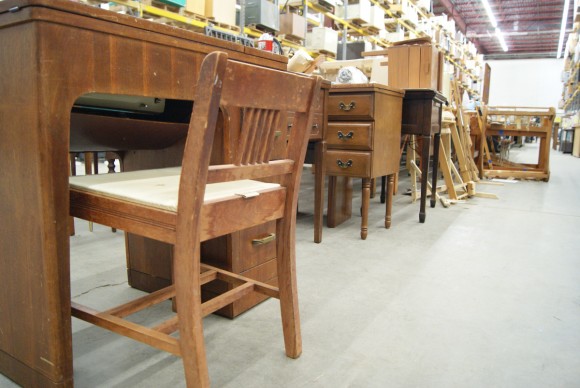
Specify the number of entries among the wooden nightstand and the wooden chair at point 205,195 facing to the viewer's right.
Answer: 0

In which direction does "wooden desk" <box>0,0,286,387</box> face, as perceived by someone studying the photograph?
facing the viewer and to the right of the viewer

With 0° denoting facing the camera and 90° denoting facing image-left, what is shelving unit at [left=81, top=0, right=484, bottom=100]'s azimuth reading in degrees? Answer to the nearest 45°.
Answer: approximately 315°

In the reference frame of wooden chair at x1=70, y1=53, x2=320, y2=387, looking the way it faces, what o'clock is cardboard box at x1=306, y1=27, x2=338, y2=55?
The cardboard box is roughly at 2 o'clock from the wooden chair.

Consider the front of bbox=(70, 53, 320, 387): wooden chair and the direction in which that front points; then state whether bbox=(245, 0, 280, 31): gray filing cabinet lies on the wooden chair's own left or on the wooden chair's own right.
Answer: on the wooden chair's own right

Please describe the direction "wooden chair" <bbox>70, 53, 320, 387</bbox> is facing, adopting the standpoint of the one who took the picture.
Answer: facing away from the viewer and to the left of the viewer

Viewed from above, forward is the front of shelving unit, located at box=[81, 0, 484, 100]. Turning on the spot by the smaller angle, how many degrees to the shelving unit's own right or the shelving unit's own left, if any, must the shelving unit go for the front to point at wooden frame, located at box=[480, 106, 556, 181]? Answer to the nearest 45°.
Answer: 0° — it already faces it

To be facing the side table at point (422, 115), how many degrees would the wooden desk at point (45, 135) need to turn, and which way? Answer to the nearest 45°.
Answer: approximately 90° to its left

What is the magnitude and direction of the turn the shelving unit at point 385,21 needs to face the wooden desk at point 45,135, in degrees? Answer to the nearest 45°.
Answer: approximately 45° to its right

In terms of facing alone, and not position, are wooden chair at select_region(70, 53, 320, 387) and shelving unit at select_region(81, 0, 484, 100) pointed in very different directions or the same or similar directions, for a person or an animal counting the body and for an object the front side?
very different directions

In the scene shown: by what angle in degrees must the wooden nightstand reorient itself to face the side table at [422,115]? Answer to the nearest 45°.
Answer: approximately 180°

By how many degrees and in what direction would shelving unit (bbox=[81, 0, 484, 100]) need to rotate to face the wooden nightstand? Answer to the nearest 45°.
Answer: approximately 45° to its right
